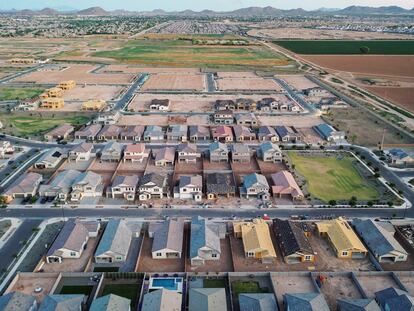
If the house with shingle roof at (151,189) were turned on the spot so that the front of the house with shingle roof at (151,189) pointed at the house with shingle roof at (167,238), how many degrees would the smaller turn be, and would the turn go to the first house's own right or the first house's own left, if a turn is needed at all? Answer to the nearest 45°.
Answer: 0° — it already faces it

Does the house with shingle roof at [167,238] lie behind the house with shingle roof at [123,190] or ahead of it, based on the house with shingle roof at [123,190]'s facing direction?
ahead

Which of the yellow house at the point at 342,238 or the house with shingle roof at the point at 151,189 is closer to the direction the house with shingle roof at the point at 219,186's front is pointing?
the yellow house

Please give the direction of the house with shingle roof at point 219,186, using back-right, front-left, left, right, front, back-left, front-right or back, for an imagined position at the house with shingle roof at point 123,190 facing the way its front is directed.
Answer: left

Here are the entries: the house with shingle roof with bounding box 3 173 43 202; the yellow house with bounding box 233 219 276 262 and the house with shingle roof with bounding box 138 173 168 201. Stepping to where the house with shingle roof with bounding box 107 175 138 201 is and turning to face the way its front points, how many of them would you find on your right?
1

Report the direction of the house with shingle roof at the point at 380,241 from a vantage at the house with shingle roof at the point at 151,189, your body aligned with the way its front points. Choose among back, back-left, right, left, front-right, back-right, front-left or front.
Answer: front-left

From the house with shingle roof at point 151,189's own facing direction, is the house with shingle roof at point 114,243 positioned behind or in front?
in front

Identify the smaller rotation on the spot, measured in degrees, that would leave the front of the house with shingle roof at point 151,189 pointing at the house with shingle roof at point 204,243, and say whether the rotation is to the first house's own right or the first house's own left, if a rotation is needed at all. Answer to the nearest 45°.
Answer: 0° — it already faces it

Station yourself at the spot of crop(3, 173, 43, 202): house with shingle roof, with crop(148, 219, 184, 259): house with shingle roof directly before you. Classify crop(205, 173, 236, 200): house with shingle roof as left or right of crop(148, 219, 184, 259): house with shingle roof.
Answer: left

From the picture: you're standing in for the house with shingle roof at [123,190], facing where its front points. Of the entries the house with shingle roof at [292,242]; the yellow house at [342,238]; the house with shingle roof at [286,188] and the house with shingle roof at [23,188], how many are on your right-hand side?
1

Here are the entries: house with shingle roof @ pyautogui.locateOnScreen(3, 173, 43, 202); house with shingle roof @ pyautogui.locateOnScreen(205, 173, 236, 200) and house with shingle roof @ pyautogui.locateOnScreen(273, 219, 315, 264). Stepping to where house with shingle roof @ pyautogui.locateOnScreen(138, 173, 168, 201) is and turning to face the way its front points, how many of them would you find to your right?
1

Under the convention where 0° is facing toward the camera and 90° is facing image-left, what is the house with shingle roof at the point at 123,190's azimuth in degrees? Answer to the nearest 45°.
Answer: approximately 0°

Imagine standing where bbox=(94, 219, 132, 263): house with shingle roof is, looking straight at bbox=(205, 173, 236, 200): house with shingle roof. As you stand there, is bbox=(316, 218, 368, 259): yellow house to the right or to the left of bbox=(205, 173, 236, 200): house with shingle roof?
right
